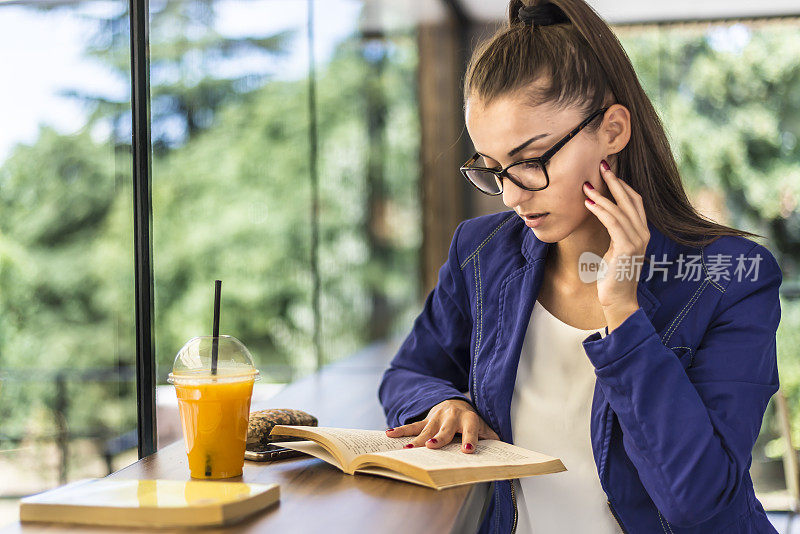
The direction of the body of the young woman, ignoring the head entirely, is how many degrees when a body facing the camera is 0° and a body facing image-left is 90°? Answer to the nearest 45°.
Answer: approximately 45°

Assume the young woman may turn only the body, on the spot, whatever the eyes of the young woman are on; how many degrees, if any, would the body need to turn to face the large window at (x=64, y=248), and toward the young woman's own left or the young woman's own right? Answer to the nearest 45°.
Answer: approximately 45° to the young woman's own right

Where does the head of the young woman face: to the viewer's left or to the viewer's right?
to the viewer's left
